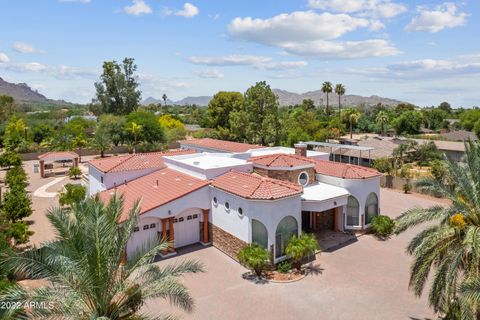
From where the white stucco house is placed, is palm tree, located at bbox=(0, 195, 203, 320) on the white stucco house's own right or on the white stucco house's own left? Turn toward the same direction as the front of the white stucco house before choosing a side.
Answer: on the white stucco house's own right

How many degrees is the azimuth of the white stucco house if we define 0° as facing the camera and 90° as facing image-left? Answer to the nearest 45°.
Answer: approximately 315°

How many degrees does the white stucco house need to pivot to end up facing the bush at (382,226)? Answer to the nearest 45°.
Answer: approximately 45° to its left

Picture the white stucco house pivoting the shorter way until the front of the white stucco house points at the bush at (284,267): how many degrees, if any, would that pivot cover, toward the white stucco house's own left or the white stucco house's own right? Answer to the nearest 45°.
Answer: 0° — it already faces it

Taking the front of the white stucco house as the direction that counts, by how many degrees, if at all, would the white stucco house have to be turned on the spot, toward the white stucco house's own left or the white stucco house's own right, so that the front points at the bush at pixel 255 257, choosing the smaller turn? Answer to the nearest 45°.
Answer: approximately 45° to the white stucco house's own right

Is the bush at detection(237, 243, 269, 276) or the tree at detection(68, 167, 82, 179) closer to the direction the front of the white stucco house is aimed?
the bush

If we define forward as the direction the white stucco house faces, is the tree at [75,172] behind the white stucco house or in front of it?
behind

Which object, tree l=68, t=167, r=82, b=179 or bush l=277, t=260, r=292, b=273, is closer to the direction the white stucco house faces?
the bush

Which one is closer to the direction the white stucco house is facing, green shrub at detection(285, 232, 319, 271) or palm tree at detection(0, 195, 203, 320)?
the green shrub

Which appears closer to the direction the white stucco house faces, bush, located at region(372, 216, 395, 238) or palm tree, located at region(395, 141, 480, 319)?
the palm tree
